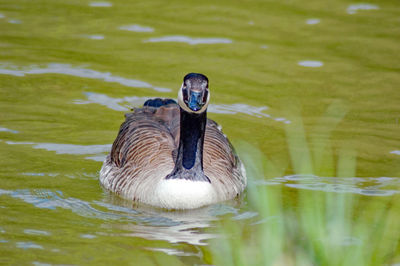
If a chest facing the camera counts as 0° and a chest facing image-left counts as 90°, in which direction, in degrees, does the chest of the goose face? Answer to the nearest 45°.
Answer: approximately 0°
